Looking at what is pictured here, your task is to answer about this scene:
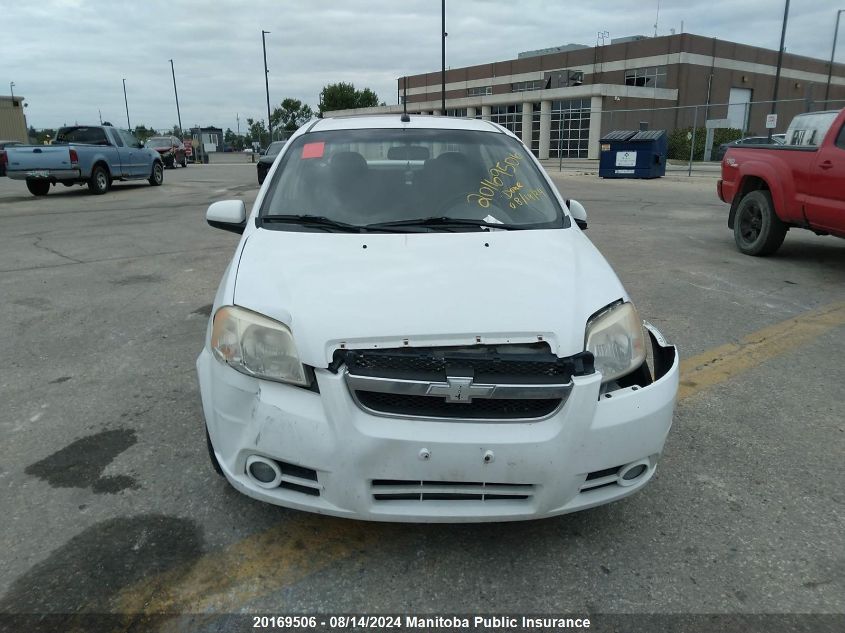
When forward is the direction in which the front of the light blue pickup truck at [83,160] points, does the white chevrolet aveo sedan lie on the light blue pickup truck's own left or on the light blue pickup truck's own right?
on the light blue pickup truck's own right

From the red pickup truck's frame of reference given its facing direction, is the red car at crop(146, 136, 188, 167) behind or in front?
behind

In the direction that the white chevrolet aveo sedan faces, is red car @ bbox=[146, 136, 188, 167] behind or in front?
behind

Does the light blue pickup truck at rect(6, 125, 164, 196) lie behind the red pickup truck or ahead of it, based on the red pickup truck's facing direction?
behind

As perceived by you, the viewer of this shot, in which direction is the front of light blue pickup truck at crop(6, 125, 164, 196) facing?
facing away from the viewer and to the right of the viewer

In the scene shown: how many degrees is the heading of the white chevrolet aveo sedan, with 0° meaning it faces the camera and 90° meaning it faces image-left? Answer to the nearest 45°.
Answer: approximately 0°

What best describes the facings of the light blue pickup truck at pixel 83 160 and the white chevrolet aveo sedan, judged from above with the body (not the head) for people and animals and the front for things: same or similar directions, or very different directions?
very different directions

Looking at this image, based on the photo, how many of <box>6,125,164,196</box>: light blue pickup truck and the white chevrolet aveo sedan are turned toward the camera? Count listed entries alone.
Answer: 1
